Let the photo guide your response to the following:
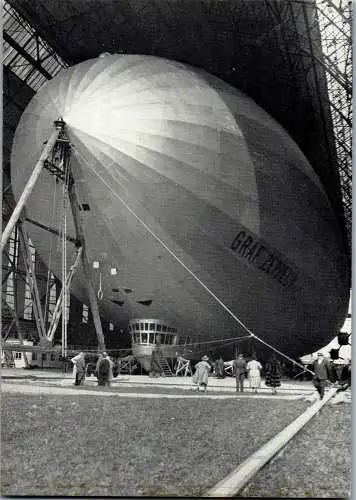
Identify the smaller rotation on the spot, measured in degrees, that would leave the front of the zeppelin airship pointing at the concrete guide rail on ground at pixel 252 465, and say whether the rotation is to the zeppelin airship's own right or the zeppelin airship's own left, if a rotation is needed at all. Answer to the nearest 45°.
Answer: approximately 45° to the zeppelin airship's own left

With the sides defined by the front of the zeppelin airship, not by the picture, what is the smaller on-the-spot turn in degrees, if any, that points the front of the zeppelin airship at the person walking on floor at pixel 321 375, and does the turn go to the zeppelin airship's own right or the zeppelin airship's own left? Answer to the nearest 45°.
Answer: approximately 90° to the zeppelin airship's own left

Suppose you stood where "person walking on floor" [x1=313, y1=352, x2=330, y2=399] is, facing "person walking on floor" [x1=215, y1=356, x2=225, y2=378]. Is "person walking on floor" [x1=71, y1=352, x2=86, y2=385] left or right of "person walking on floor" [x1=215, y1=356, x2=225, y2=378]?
left

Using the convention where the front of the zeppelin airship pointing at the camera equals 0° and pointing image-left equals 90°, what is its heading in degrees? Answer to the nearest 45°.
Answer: approximately 45°
